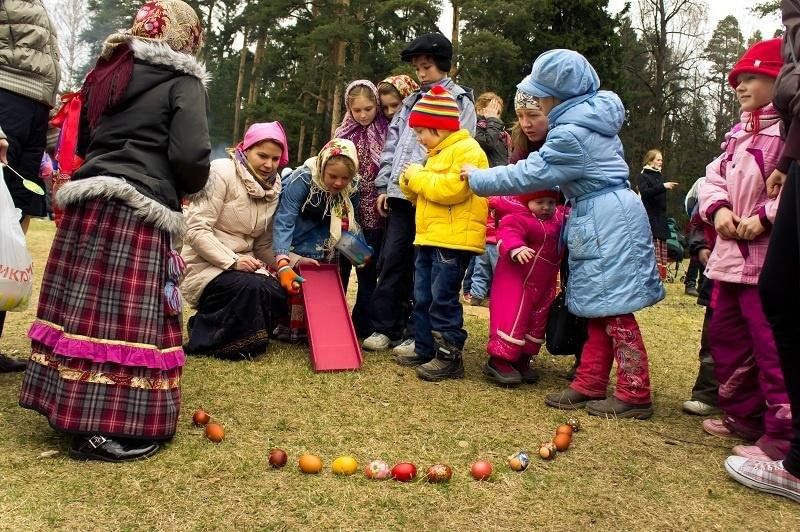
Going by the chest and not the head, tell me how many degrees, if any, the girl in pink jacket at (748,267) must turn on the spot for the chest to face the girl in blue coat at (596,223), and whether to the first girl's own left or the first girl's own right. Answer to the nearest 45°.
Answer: approximately 45° to the first girl's own right

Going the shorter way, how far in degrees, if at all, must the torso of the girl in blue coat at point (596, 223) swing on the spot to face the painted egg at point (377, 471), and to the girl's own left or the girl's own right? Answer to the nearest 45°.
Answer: approximately 45° to the girl's own left

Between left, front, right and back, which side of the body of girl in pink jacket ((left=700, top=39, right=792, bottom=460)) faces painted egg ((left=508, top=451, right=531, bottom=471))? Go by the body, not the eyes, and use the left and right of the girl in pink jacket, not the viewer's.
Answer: front

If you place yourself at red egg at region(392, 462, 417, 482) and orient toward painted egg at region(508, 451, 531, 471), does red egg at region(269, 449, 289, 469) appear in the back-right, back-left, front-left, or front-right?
back-left

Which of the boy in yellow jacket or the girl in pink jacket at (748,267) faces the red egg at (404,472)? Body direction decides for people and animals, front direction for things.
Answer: the girl in pink jacket

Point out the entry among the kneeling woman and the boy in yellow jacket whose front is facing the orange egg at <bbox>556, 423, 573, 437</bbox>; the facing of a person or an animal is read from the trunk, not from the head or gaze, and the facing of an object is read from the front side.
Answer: the kneeling woman

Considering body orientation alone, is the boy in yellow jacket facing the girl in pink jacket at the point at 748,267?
no

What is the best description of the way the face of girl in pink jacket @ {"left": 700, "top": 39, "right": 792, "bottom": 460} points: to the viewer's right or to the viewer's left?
to the viewer's left

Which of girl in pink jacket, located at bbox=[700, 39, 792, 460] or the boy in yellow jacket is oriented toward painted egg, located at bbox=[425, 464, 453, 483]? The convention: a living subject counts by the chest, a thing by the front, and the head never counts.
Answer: the girl in pink jacket

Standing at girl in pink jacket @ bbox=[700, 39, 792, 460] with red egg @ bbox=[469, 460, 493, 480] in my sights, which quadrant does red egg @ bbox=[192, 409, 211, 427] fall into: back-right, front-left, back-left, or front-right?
front-right

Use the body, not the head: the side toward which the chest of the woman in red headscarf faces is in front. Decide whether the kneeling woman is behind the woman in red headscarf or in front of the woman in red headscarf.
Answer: in front

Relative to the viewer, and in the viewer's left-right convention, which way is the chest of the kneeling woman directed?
facing the viewer and to the right of the viewer

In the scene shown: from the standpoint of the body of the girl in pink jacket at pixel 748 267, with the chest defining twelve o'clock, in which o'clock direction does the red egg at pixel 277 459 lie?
The red egg is roughly at 12 o'clock from the girl in pink jacket.

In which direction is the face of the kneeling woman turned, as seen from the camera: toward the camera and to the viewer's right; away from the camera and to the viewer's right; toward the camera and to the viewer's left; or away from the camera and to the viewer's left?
toward the camera and to the viewer's right

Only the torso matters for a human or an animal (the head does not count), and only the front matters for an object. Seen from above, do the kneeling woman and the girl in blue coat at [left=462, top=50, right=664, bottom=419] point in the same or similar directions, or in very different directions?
very different directions

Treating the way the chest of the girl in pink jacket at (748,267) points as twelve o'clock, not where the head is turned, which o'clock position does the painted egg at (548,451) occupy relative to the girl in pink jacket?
The painted egg is roughly at 12 o'clock from the girl in pink jacket.

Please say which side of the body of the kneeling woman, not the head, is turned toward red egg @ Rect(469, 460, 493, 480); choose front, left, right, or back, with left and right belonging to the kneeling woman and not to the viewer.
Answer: front

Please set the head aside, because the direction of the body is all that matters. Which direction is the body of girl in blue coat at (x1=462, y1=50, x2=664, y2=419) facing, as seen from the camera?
to the viewer's left

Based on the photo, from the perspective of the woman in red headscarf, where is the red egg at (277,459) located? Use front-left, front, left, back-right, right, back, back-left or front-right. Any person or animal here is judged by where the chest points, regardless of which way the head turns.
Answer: right
